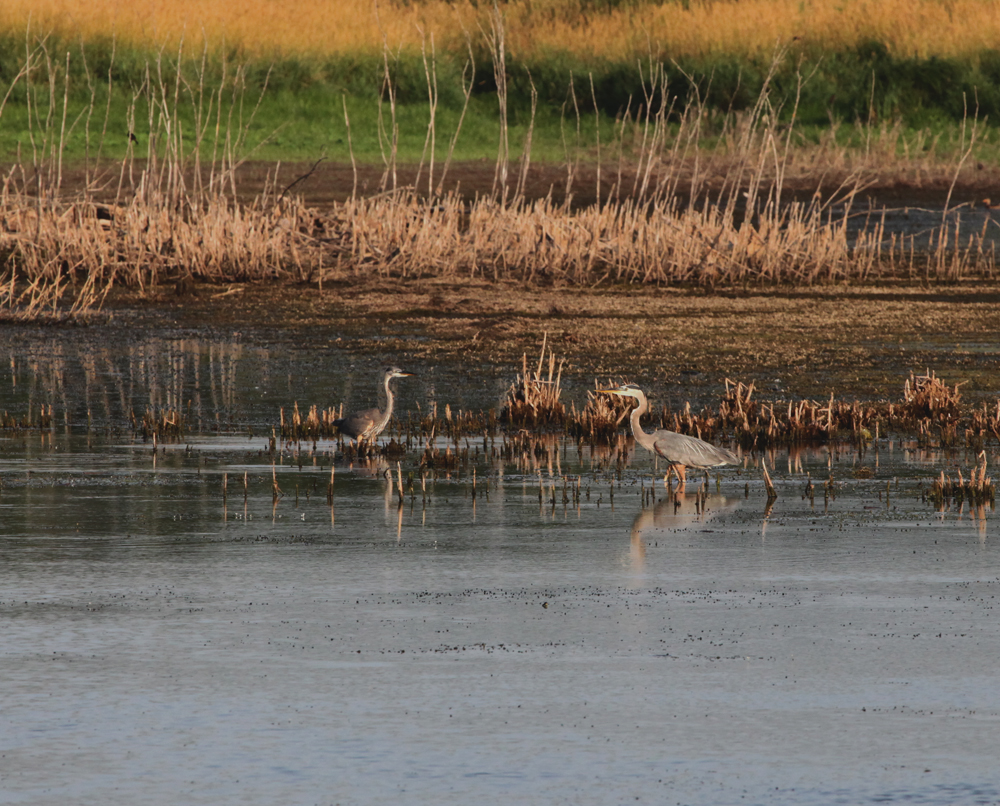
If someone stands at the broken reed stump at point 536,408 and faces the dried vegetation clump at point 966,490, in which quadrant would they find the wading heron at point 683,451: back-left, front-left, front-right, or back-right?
front-right

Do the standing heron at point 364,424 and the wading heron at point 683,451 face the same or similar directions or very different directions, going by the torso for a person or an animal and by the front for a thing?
very different directions

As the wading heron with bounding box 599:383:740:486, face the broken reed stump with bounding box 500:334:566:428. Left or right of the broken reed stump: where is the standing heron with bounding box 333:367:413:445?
left

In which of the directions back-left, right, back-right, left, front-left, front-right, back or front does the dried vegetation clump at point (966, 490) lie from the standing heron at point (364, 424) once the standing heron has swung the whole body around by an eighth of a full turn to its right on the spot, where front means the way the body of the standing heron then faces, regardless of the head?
front

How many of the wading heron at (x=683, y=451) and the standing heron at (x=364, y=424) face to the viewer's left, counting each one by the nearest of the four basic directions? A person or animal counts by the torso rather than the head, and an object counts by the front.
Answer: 1

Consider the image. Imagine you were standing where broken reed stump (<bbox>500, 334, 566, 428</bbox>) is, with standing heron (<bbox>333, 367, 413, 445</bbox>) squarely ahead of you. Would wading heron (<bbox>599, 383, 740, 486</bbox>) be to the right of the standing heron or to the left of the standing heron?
left

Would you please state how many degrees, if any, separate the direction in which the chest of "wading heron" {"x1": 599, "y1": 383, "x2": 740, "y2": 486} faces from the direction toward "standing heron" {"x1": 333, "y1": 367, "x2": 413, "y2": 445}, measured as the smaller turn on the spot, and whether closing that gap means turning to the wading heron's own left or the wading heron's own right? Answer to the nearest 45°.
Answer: approximately 45° to the wading heron's own right

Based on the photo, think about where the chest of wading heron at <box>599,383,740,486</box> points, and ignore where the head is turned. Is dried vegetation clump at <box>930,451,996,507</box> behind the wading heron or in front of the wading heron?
behind

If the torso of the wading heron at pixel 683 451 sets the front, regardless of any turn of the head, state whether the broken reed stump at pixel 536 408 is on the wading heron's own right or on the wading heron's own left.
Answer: on the wading heron's own right

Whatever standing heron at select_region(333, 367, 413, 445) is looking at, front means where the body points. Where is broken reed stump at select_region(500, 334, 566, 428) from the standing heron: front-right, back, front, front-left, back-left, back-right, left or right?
front-left

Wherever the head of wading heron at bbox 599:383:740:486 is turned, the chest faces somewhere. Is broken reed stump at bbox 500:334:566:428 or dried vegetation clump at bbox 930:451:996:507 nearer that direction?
the broken reed stump

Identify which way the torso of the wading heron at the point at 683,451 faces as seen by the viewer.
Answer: to the viewer's left

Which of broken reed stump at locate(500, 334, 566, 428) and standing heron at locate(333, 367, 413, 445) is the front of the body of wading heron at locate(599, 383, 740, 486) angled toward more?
the standing heron

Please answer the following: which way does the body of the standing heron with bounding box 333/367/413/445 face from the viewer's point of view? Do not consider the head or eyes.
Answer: to the viewer's right
